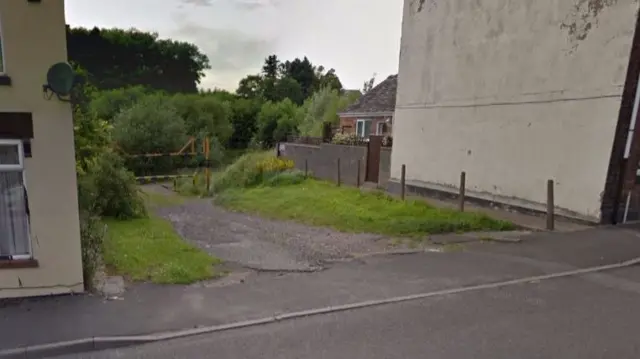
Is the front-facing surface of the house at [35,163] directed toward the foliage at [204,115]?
no

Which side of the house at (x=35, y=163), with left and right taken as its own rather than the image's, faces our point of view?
front

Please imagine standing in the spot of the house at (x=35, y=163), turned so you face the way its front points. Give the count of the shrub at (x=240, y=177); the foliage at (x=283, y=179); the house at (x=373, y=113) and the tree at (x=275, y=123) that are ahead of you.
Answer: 0

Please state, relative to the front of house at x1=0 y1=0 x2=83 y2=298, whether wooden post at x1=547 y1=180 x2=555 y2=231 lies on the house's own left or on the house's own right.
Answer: on the house's own left

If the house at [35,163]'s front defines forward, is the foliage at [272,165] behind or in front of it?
behind

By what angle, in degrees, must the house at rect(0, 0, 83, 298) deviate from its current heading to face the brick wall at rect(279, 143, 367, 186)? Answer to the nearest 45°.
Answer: approximately 135° to its left

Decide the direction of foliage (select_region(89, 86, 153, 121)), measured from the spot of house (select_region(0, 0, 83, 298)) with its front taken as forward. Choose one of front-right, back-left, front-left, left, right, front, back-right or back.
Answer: back

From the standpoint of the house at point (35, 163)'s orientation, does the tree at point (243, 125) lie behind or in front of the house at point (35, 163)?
behind

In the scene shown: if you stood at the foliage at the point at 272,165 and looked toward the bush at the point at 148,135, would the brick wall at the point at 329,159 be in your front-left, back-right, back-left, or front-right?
back-right

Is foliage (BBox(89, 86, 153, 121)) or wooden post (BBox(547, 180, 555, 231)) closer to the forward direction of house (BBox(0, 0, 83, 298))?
the wooden post

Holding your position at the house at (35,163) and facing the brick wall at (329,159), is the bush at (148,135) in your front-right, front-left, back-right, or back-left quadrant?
front-left

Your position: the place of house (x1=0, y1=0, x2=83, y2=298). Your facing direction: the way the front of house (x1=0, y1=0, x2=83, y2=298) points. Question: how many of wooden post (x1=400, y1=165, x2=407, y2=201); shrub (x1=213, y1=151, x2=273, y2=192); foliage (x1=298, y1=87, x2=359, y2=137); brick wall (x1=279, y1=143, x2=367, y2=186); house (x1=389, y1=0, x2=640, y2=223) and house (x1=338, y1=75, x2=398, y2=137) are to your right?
0
